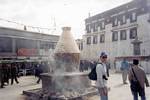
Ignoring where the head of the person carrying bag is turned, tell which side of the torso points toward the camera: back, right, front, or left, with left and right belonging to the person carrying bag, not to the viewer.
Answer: back

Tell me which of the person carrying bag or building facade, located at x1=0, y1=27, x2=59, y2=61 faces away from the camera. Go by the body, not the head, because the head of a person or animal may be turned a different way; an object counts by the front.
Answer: the person carrying bag

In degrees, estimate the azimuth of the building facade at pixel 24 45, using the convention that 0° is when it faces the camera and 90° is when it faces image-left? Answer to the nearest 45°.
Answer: approximately 315°

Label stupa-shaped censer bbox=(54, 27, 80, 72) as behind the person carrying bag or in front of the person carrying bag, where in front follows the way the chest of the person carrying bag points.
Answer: in front
